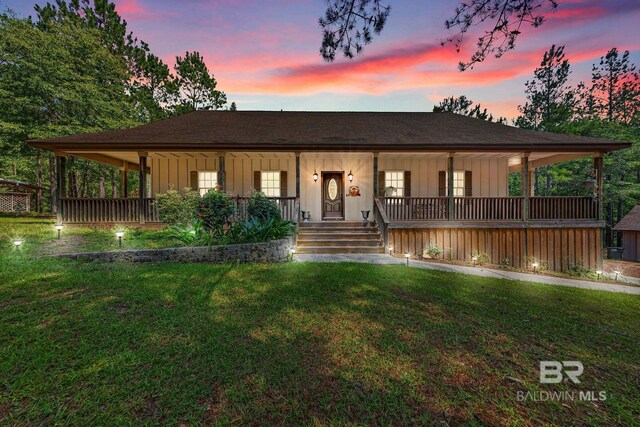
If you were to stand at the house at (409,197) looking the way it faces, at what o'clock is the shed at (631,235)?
the shed at (631,235) is roughly at 8 o'clock from the house at (409,197).

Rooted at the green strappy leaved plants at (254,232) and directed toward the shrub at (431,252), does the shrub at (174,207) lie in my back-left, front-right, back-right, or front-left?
back-left

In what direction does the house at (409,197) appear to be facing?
toward the camera

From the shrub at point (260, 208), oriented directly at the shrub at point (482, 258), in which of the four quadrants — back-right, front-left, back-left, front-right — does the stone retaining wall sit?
back-right

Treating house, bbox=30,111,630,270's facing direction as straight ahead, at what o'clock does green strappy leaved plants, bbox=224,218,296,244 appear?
The green strappy leaved plants is roughly at 2 o'clock from the house.

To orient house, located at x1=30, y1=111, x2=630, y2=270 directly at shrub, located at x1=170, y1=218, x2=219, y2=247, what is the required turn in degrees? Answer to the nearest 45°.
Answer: approximately 45° to its right

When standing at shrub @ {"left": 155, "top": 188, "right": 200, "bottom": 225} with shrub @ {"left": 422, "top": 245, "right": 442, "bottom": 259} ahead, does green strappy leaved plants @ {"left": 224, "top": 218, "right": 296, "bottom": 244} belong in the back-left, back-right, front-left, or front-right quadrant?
front-right

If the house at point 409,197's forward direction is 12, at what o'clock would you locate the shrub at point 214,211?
The shrub is roughly at 2 o'clock from the house.

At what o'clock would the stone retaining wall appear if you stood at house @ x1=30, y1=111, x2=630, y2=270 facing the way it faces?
The stone retaining wall is roughly at 2 o'clock from the house.

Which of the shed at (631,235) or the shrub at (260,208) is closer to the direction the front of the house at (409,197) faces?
the shrub

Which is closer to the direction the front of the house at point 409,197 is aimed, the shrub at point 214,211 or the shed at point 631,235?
the shrub

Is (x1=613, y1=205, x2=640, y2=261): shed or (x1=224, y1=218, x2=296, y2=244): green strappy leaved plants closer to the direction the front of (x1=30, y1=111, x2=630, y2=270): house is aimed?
the green strappy leaved plants
